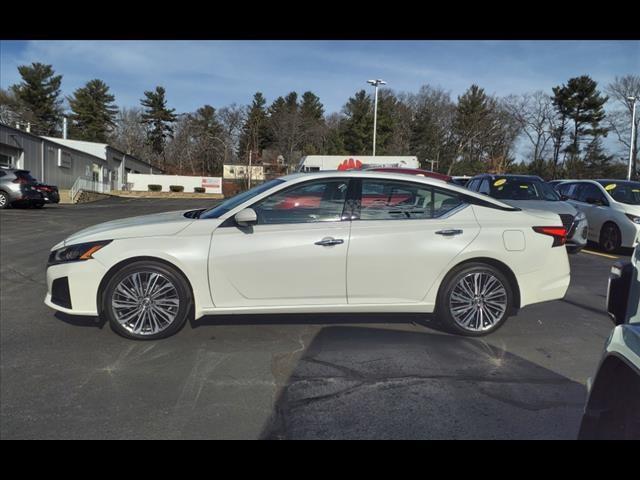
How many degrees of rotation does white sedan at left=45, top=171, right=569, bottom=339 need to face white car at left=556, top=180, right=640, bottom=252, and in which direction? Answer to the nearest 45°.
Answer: approximately 135° to its right

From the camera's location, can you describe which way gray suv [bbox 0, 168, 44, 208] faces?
facing away from the viewer and to the left of the viewer

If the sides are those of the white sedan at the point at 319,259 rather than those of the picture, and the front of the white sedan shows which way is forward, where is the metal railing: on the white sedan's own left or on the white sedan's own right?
on the white sedan's own right

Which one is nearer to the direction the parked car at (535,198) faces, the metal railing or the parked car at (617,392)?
the parked car

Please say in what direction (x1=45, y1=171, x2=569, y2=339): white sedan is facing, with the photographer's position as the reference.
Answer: facing to the left of the viewer

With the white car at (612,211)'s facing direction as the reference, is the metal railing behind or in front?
behind

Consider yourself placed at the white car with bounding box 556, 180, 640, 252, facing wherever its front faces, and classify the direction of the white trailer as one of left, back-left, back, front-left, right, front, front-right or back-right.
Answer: back

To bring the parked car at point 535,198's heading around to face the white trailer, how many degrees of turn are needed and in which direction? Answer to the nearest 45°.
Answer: approximately 180°

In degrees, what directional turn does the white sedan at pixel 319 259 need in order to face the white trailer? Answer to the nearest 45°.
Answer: approximately 90° to its right

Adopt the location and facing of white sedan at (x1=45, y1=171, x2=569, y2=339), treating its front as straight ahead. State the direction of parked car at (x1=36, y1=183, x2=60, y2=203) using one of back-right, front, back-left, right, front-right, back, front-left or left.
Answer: front-right

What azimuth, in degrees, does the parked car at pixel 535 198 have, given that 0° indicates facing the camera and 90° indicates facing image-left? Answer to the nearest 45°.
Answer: approximately 315°

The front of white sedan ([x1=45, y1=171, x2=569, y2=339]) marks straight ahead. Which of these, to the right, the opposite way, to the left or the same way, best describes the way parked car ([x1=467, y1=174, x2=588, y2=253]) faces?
to the left

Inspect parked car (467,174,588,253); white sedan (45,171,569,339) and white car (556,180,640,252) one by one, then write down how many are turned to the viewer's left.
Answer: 1

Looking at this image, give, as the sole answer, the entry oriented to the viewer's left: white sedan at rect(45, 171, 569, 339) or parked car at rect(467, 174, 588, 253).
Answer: the white sedan

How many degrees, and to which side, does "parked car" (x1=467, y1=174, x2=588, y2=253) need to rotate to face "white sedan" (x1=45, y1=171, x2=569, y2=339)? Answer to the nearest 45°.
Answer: approximately 45° to its right

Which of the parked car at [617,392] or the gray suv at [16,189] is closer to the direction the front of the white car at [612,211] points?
the parked car

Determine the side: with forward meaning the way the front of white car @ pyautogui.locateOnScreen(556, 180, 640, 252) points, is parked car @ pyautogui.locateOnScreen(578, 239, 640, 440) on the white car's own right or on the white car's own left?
on the white car's own right

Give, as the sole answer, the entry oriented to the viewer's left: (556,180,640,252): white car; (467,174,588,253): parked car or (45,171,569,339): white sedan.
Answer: the white sedan
